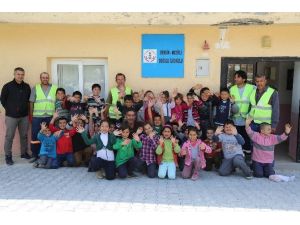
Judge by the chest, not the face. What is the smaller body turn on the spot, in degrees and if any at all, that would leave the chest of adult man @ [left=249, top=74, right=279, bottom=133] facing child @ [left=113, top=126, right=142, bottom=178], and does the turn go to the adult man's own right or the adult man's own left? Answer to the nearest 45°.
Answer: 0° — they already face them

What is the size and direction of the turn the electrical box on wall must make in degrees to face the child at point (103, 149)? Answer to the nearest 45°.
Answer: approximately 45° to its right

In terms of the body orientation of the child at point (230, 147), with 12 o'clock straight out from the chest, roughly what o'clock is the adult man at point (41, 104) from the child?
The adult man is roughly at 3 o'clock from the child.

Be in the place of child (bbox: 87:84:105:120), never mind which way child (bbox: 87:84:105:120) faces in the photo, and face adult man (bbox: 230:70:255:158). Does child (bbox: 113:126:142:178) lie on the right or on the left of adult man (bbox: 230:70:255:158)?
right

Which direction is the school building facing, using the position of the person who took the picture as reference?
facing the viewer

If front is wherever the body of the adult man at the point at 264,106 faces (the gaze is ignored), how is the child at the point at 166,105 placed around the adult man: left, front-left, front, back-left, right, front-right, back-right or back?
front-right

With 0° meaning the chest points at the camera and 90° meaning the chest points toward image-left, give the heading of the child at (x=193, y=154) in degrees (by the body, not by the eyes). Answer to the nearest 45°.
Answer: approximately 0°
